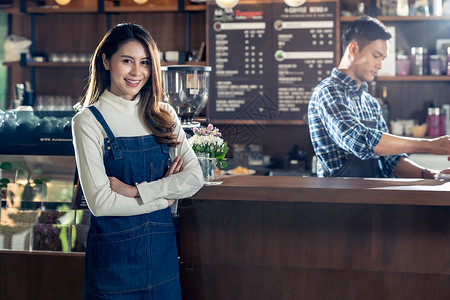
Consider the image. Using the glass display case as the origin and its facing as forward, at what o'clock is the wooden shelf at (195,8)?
The wooden shelf is roughly at 7 o'clock from the glass display case.

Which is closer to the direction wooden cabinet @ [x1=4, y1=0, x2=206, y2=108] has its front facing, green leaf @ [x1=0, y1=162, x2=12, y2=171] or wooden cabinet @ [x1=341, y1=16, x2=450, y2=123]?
the green leaf

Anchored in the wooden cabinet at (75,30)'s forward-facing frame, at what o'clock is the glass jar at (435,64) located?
The glass jar is roughly at 10 o'clock from the wooden cabinet.

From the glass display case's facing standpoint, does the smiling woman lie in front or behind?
in front

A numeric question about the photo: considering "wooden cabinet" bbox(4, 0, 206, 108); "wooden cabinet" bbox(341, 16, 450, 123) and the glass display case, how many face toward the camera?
3

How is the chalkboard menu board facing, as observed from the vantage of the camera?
facing the viewer

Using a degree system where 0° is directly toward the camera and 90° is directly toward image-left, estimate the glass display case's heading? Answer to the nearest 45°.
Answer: approximately 0°

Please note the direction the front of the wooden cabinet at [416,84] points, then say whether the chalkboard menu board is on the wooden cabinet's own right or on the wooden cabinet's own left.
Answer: on the wooden cabinet's own right

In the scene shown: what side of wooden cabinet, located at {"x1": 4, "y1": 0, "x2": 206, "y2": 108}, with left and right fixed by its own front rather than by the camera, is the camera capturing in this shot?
front

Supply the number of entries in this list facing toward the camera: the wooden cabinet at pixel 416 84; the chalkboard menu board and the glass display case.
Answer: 3

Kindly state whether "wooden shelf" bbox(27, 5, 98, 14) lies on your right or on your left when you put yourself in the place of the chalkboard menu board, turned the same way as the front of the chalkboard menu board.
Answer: on your right

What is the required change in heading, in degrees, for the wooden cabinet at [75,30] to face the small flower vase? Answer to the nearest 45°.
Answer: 0° — it already faces it

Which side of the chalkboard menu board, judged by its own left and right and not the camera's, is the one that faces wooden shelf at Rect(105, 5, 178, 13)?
right

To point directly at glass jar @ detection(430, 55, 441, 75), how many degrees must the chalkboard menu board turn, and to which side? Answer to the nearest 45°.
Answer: approximately 90° to its left

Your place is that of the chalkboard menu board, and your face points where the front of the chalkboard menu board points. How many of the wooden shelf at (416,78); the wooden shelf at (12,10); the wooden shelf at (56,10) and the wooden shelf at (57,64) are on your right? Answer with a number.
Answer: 3
